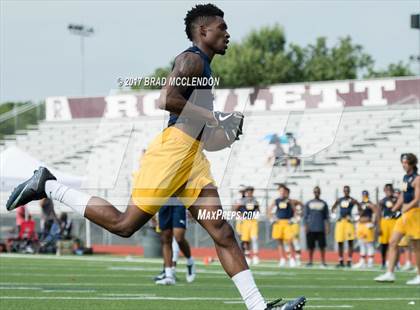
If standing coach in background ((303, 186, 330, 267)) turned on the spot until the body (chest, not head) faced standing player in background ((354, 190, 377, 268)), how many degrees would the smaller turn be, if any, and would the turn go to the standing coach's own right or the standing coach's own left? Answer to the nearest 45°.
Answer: approximately 90° to the standing coach's own left

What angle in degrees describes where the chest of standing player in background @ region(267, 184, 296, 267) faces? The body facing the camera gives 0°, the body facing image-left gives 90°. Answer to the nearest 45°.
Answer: approximately 0°

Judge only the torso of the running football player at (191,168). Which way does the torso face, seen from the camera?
to the viewer's right

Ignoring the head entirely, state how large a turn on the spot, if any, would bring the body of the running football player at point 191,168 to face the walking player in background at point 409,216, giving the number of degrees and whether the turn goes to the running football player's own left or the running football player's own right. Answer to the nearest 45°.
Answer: approximately 45° to the running football player's own left

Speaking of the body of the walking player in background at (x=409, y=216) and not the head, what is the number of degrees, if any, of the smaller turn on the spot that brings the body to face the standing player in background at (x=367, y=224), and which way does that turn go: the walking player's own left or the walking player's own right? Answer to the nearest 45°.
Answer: approximately 135° to the walking player's own right

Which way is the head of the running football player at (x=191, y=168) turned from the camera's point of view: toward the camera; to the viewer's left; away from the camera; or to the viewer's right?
to the viewer's right

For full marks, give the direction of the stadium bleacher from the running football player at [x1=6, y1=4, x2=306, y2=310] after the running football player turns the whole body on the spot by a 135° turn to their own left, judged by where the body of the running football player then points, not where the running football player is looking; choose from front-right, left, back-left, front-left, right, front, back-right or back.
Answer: front-right

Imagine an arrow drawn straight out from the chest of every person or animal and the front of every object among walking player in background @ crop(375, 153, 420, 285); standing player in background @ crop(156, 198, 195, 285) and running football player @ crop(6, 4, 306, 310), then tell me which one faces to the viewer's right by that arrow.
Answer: the running football player

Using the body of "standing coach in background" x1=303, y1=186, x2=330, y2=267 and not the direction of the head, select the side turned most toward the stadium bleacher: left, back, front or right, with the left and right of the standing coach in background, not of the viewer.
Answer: back

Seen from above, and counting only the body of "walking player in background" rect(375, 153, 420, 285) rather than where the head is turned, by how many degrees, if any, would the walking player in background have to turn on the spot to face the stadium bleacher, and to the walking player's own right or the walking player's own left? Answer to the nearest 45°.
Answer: approximately 135° to the walking player's own right

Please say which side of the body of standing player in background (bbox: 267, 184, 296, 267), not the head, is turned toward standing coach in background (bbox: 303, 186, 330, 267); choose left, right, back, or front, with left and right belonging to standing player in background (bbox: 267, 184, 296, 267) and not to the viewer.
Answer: left

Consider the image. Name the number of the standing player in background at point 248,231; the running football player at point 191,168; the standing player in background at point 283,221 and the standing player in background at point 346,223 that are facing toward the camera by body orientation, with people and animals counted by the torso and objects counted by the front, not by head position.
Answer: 3

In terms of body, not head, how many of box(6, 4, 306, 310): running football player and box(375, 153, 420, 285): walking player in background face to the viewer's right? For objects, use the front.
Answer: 1
